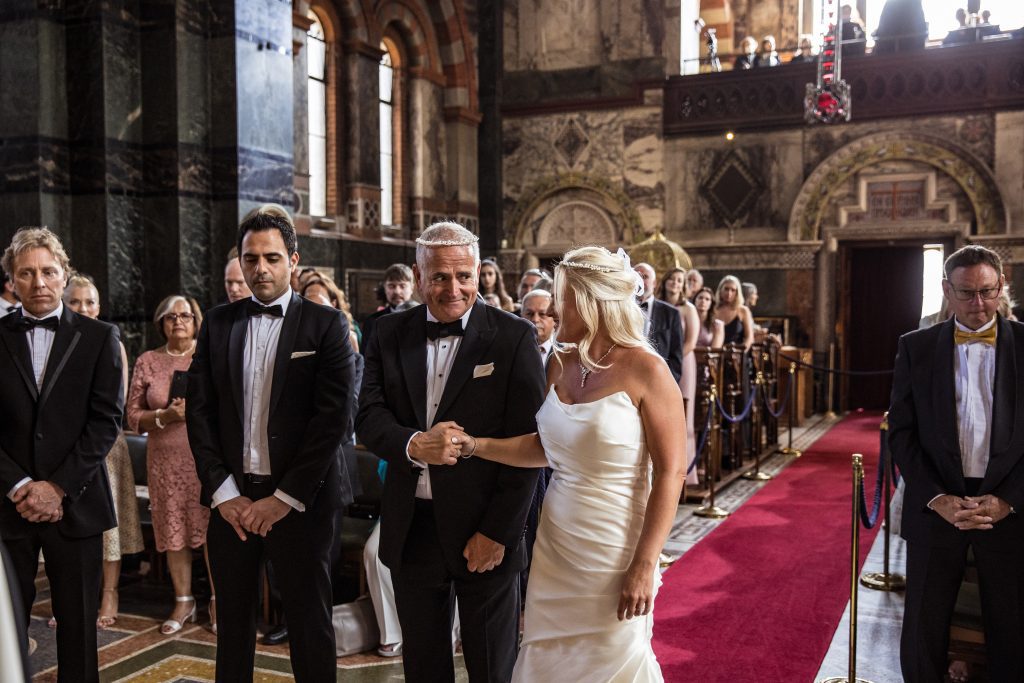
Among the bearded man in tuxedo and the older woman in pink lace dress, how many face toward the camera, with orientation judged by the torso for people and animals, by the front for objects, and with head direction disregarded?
2

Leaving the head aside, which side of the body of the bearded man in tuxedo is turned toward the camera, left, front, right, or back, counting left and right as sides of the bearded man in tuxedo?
front

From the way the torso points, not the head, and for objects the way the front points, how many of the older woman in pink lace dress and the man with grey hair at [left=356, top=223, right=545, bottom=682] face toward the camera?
2

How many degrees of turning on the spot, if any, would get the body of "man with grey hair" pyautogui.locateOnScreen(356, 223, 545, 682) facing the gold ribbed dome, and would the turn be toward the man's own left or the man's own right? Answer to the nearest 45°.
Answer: approximately 180°

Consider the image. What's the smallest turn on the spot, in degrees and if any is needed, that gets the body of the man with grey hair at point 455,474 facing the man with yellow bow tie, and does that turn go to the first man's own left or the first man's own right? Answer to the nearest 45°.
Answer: approximately 90° to the first man's own left

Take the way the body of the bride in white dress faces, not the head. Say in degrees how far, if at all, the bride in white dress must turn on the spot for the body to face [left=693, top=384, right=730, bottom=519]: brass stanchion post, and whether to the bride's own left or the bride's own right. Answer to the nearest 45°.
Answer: approximately 135° to the bride's own right

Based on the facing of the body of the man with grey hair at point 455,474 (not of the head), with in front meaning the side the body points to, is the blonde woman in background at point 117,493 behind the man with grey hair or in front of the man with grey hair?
behind

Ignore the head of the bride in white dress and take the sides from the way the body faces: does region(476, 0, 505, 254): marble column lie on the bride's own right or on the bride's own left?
on the bride's own right

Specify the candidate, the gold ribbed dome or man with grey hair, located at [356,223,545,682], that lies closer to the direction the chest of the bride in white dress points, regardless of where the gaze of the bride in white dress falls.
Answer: the man with grey hair

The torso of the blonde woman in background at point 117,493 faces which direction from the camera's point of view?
toward the camera

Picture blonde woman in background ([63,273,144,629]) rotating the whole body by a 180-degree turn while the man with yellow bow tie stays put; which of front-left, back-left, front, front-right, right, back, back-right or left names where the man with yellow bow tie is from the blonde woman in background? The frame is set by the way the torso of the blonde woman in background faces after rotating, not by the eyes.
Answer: back-right

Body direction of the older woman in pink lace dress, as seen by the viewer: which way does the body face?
toward the camera

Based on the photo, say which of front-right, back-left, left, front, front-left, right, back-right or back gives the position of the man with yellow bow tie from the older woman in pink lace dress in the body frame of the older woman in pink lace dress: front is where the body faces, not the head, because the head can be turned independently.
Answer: front-left
